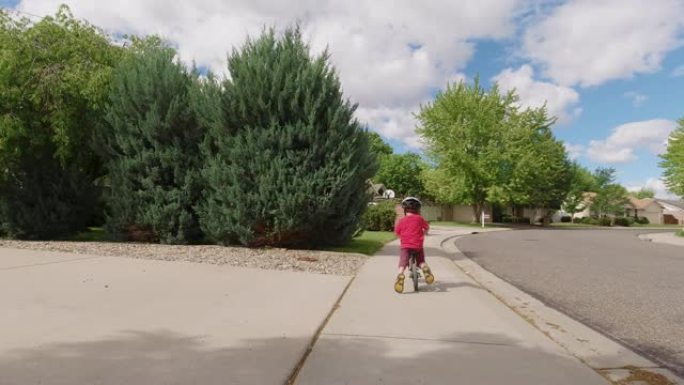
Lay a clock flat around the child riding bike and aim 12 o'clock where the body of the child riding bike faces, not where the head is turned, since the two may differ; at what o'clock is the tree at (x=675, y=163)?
The tree is roughly at 1 o'clock from the child riding bike.

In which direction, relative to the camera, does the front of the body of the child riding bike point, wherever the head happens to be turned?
away from the camera

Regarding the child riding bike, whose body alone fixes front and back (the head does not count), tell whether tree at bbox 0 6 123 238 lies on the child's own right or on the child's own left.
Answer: on the child's own left

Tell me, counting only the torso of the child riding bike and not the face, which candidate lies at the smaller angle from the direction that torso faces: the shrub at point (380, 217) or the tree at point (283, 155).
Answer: the shrub

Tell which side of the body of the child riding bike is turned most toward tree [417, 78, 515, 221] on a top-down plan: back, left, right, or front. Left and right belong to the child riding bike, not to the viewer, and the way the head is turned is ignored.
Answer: front

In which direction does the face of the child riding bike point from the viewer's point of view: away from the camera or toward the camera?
away from the camera

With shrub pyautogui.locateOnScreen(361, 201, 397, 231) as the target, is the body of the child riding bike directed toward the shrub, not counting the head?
yes

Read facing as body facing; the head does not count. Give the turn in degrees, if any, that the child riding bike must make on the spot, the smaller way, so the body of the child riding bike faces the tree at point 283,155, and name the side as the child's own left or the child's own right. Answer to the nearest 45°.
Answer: approximately 45° to the child's own left
